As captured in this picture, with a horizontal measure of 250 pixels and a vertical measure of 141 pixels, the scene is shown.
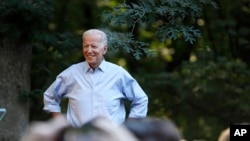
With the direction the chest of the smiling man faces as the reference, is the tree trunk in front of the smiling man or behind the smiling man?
behind

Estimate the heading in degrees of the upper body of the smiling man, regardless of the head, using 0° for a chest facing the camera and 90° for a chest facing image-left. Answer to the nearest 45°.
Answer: approximately 0°
